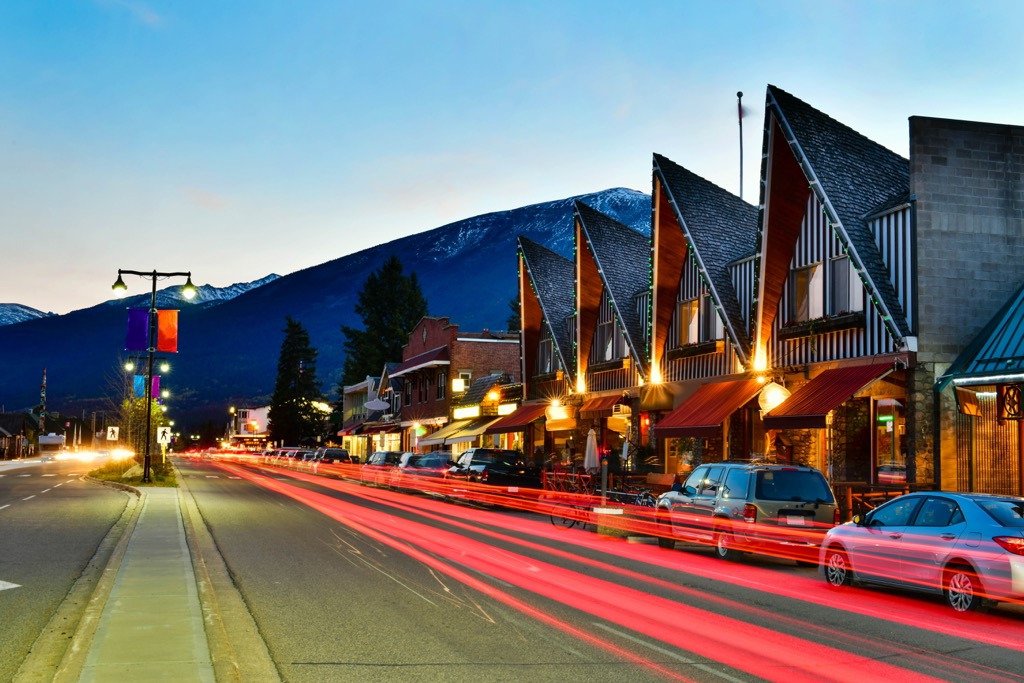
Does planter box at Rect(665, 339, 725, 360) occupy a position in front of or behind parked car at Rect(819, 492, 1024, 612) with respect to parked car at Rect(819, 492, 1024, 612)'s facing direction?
in front

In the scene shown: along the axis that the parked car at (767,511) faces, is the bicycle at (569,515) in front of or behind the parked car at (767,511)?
in front

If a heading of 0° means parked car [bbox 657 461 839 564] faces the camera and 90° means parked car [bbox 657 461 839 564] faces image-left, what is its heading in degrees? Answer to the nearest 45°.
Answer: approximately 135°

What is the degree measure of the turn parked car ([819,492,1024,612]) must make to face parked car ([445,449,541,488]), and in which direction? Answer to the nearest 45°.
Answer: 0° — it already faces it

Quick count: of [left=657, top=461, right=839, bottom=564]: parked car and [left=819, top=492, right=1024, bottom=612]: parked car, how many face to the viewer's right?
0

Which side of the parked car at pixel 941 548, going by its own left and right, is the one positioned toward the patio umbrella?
front

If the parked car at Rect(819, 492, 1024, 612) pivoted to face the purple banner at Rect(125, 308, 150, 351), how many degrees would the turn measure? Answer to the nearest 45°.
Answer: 0° — it already faces it

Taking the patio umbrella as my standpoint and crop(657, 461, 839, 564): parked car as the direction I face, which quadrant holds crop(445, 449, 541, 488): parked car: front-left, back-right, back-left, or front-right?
back-right

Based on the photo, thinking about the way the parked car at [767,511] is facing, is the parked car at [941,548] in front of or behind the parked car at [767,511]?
behind

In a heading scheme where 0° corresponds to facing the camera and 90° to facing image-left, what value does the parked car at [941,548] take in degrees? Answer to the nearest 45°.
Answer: approximately 135°

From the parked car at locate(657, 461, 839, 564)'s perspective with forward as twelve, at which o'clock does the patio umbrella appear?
The patio umbrella is roughly at 1 o'clock from the parked car.
